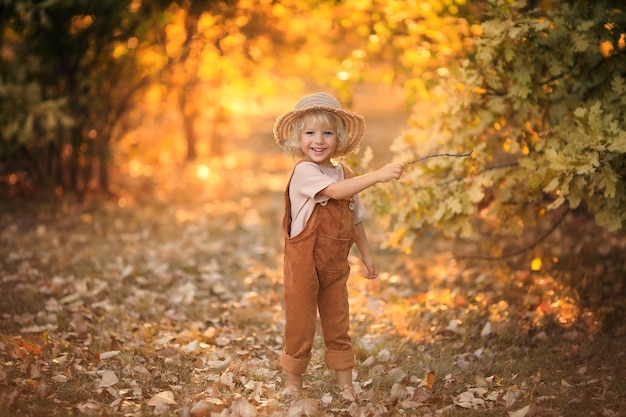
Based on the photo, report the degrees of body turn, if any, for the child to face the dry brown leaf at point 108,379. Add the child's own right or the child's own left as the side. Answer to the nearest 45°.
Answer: approximately 135° to the child's own right

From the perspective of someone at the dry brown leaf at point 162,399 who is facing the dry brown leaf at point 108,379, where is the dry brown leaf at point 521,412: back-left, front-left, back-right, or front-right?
back-right

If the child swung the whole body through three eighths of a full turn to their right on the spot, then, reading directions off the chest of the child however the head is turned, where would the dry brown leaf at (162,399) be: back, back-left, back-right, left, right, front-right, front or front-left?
front

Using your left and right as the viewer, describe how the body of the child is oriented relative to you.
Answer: facing the viewer and to the right of the viewer
